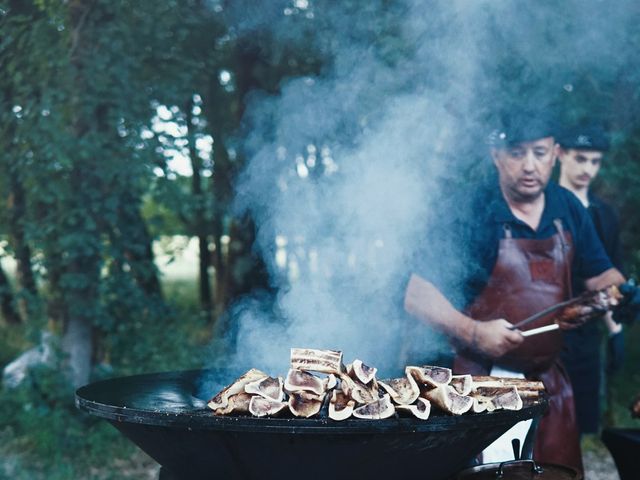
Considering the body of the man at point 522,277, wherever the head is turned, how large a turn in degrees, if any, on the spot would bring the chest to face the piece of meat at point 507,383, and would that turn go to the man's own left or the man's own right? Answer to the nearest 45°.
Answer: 0° — they already face it

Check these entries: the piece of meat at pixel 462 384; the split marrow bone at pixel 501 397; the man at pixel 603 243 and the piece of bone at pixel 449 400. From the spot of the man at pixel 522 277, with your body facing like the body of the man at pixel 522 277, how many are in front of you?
3

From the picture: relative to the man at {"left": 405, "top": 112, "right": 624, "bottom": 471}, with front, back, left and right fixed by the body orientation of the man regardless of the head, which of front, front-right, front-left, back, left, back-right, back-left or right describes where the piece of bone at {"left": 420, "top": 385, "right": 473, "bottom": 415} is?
front

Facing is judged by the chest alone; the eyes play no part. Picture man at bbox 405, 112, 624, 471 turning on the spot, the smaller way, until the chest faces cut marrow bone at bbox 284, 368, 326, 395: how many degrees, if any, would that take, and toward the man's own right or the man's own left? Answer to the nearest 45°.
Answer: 0° — they already face it

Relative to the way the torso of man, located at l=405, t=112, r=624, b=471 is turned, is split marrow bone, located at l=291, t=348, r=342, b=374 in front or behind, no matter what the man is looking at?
in front

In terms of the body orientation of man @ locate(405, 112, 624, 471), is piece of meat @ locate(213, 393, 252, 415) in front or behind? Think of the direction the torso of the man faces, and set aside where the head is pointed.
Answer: in front

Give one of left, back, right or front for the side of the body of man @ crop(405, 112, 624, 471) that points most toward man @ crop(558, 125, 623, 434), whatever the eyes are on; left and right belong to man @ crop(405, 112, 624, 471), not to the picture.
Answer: back

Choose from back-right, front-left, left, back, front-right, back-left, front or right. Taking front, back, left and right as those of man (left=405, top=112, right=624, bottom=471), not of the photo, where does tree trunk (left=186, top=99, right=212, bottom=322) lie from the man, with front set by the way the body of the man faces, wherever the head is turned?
back-right

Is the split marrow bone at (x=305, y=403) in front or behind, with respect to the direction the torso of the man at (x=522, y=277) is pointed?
in front

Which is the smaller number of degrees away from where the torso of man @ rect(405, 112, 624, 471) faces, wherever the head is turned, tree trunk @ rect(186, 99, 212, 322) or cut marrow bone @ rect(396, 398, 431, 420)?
the cut marrow bone

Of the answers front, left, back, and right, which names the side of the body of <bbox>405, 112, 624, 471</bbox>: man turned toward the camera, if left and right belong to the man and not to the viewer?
front
